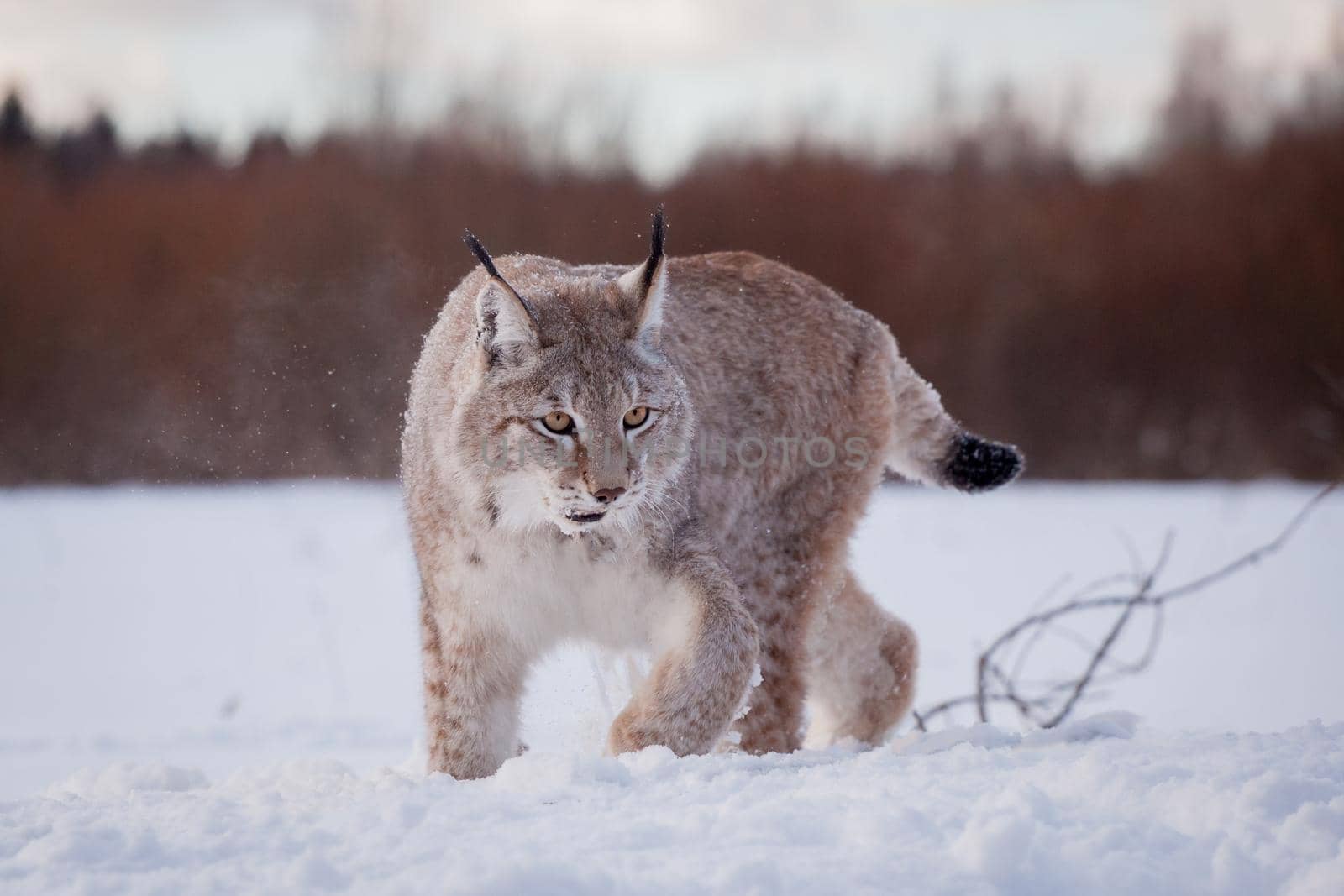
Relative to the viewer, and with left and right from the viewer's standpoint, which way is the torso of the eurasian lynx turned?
facing the viewer and to the left of the viewer
